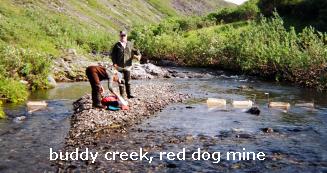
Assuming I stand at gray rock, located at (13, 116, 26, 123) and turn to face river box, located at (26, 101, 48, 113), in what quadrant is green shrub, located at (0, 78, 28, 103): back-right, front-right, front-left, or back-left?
front-left

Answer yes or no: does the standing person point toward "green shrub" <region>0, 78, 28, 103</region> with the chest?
no

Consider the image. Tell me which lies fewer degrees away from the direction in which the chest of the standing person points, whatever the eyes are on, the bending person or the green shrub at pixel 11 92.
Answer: the bending person

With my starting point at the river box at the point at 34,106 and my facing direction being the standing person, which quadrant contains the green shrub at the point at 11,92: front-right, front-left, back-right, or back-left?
back-left

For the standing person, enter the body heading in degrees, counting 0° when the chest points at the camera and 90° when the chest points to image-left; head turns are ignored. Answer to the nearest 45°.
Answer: approximately 0°

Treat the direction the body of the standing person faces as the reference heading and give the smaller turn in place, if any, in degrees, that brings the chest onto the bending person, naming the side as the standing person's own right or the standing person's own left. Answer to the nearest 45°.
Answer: approximately 45° to the standing person's own right

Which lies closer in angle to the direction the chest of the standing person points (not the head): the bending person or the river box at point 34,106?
the bending person

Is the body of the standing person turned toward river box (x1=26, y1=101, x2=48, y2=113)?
no
